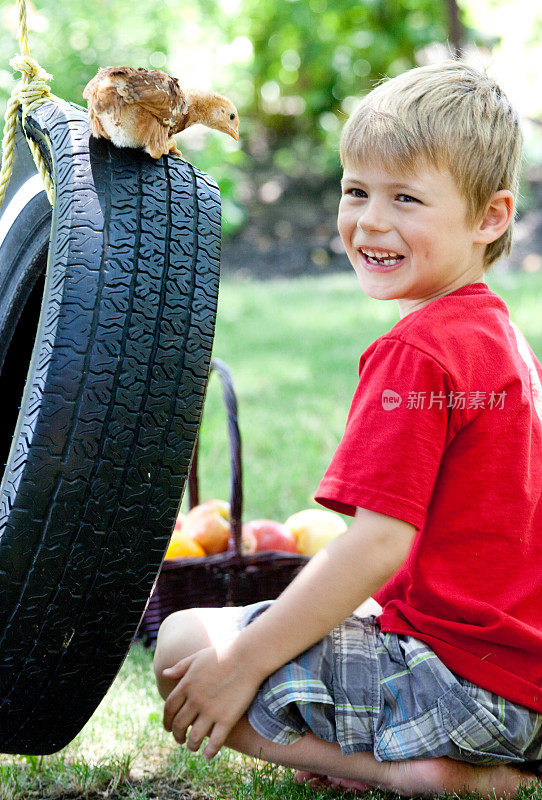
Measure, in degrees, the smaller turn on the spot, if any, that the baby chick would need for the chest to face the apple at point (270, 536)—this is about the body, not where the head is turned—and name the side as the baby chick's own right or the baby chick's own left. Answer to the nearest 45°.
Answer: approximately 90° to the baby chick's own left

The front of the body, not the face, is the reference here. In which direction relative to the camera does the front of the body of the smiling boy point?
to the viewer's left

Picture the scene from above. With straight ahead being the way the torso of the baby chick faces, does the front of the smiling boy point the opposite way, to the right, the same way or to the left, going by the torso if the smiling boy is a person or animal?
the opposite way

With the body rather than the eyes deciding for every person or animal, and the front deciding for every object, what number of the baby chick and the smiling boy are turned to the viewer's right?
1

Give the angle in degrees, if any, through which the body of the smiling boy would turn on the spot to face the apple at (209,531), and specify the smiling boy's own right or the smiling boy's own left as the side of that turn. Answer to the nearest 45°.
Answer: approximately 45° to the smiling boy's own right

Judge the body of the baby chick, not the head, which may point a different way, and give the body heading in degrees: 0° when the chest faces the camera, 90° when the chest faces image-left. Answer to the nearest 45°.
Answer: approximately 270°
